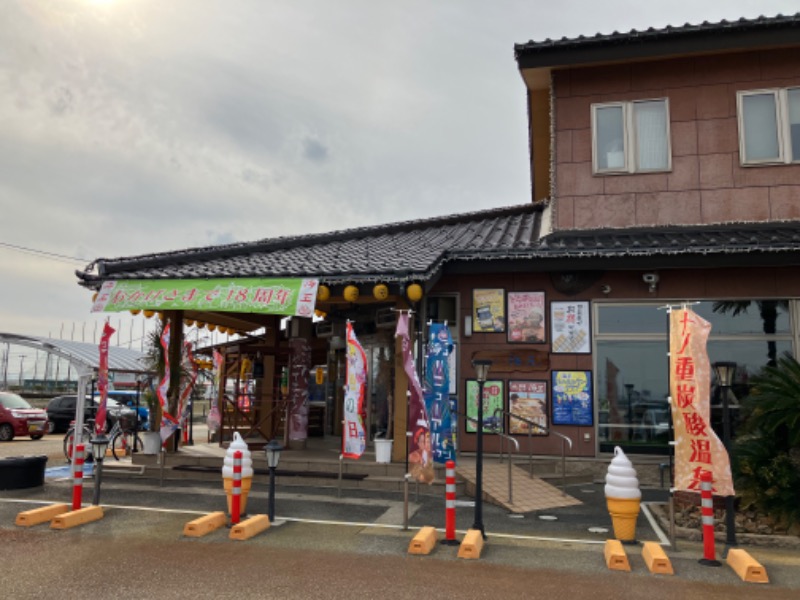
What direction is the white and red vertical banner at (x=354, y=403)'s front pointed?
toward the camera

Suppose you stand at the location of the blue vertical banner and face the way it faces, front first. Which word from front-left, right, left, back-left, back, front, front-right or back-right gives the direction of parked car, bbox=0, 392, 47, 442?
back-right

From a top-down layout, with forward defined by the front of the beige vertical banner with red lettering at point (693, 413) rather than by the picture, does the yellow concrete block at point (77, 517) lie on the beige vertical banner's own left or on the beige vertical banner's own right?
on the beige vertical banner's own right

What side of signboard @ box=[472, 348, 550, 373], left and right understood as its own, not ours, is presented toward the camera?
front

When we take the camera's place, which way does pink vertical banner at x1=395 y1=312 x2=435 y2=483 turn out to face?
facing the viewer

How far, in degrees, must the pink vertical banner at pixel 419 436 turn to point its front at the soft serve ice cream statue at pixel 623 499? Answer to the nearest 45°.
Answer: approximately 45° to its left

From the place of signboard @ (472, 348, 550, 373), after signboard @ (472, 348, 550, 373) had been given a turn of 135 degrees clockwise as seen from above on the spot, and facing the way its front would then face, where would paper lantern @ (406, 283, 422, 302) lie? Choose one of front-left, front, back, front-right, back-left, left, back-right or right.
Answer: left

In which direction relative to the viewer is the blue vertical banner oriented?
toward the camera
